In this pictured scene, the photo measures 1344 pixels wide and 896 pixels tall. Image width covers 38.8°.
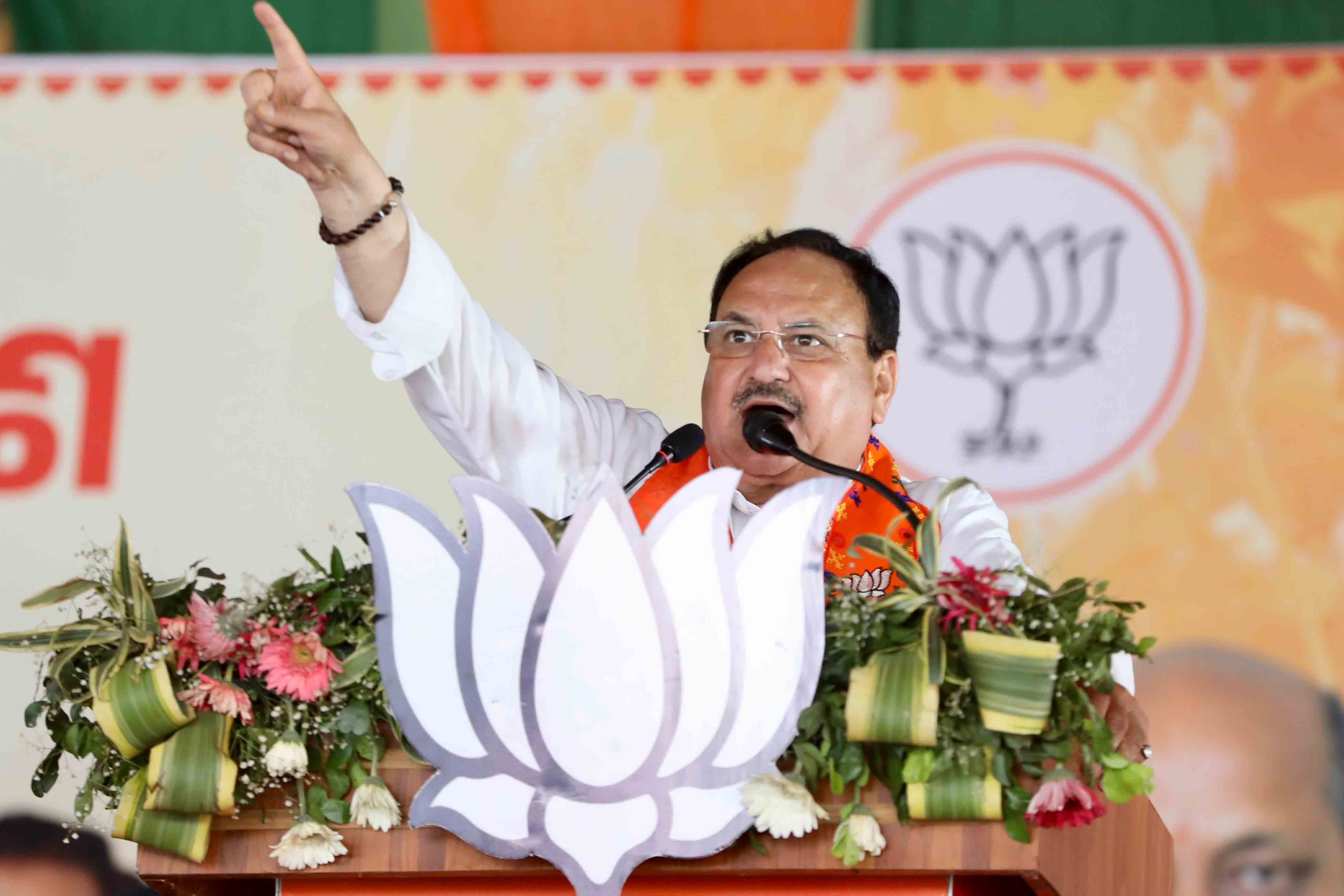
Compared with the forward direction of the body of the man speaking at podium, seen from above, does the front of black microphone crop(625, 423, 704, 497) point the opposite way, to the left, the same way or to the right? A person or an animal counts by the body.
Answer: the opposite way

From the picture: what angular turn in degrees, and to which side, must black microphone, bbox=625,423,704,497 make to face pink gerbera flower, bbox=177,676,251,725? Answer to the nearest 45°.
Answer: approximately 180°

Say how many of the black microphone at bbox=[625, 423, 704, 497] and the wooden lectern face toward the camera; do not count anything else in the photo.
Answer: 1

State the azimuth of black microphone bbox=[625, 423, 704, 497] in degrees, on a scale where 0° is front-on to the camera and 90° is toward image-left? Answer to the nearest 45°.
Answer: approximately 225°

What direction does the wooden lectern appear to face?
toward the camera

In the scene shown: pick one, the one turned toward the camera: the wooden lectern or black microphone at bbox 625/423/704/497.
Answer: the wooden lectern

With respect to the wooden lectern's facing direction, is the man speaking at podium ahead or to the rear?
to the rear
